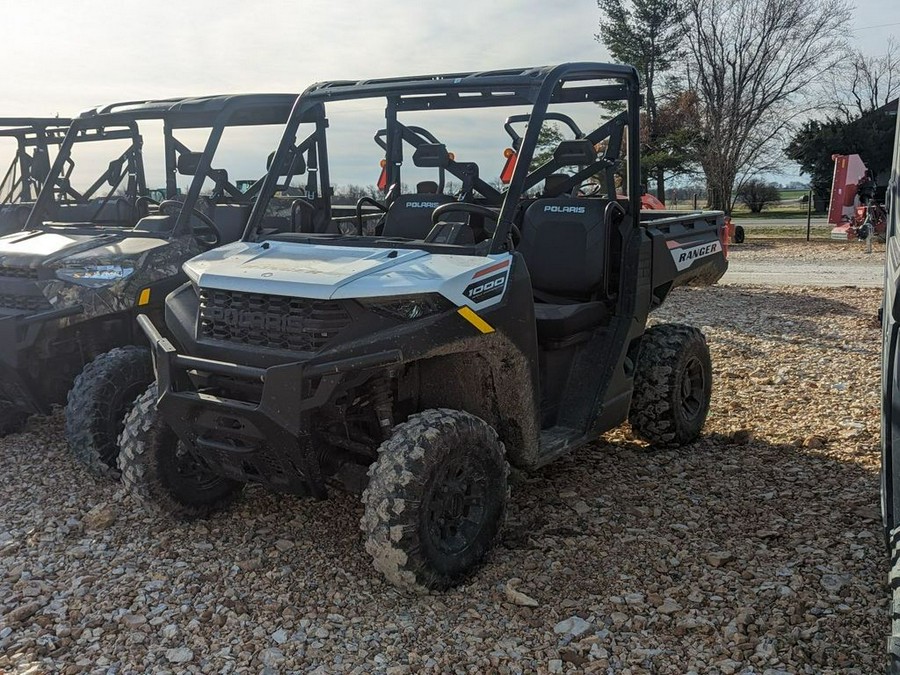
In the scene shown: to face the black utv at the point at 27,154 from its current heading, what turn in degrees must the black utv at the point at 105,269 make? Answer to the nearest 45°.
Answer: approximately 135° to its right

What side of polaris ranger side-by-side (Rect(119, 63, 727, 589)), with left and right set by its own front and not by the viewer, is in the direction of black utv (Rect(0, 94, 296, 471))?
right

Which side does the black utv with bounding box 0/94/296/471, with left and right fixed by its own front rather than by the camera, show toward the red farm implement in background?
back

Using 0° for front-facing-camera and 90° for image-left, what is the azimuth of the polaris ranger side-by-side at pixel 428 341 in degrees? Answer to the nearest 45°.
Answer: approximately 45°

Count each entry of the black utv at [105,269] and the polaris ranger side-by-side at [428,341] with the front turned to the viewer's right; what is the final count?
0

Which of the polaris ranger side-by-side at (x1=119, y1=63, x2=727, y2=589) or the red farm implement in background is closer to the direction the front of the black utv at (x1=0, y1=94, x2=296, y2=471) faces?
the polaris ranger side-by-side

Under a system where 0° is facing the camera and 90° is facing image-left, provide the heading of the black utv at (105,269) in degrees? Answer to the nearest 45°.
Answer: approximately 45°

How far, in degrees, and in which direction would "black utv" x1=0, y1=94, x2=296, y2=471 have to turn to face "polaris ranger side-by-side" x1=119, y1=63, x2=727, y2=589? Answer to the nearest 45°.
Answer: approximately 90° to its left

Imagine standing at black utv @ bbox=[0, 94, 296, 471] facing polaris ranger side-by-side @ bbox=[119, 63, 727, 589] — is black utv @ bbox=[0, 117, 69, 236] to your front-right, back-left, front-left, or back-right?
back-left

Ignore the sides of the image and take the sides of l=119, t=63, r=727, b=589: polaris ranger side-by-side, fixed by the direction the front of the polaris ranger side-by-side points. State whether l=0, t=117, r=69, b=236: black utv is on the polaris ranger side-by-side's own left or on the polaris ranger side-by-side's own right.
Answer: on the polaris ranger side-by-side's own right

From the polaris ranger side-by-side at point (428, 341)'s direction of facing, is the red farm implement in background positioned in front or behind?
behind
